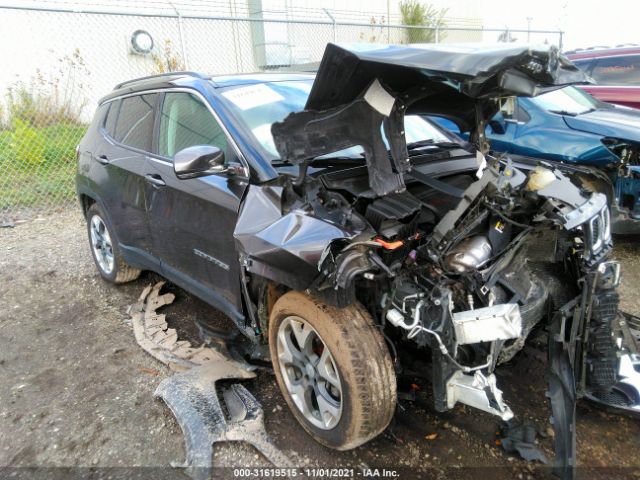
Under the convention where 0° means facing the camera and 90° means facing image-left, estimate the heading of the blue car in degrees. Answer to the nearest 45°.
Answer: approximately 315°

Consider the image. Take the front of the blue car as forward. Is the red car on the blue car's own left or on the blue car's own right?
on the blue car's own left

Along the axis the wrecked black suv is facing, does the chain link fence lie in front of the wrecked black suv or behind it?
behind

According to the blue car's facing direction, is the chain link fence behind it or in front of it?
behind

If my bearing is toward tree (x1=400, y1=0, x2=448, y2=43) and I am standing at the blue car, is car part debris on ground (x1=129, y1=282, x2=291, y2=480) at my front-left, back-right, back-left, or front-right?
back-left

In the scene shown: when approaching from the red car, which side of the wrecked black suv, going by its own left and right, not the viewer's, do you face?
left

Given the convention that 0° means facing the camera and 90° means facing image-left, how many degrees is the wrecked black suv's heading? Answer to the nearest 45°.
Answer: approximately 315°

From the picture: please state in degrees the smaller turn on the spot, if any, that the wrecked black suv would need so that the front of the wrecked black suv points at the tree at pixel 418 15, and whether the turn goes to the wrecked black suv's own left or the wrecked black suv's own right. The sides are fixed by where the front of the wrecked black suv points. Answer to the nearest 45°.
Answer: approximately 135° to the wrecked black suv's own left

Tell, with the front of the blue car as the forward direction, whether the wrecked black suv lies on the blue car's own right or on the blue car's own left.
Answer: on the blue car's own right
